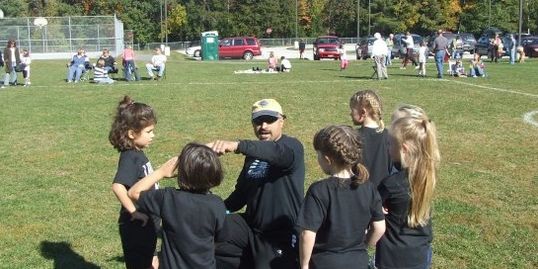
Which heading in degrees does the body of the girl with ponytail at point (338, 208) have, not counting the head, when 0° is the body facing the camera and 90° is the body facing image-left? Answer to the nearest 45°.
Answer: approximately 135°

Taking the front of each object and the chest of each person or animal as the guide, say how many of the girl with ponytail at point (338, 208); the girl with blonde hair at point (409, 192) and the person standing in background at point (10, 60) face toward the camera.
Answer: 1

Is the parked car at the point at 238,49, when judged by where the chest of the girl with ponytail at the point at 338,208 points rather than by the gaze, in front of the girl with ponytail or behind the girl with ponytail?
in front

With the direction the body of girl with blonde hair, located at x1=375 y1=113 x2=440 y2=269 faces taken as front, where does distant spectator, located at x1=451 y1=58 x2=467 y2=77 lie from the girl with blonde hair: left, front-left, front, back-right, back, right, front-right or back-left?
front-right

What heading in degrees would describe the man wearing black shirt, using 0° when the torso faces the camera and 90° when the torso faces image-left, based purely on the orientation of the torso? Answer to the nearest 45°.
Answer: approximately 45°

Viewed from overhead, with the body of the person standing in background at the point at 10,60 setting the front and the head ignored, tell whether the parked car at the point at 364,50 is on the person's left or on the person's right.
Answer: on the person's left

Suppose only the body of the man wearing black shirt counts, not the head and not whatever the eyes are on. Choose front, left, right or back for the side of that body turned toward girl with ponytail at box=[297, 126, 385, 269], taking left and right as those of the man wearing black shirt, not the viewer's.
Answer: left

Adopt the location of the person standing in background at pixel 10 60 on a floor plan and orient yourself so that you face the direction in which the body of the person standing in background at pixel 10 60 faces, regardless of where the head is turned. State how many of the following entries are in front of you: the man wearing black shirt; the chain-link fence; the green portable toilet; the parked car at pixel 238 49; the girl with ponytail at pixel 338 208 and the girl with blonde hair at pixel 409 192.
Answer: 3

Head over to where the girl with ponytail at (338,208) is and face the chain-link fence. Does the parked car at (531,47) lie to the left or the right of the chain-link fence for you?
right

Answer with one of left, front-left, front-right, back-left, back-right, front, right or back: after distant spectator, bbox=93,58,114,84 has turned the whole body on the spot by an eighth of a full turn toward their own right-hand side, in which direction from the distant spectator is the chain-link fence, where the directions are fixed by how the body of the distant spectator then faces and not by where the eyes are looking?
back

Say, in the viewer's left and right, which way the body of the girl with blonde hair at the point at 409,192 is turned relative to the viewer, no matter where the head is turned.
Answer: facing away from the viewer and to the left of the viewer

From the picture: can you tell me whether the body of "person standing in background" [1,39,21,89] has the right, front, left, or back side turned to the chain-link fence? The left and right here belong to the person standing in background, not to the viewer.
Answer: back

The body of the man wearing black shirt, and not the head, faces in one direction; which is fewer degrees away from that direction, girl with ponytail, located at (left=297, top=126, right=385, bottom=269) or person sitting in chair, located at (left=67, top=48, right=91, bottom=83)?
the girl with ponytail

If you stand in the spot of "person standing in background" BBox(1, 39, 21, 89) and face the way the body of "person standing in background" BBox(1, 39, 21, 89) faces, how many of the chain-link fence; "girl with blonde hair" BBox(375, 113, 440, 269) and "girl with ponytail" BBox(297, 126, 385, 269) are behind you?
1
